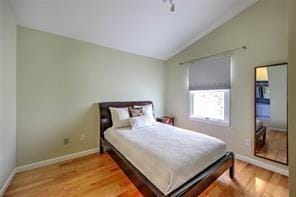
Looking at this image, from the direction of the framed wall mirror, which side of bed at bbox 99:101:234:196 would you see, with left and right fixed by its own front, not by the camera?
left

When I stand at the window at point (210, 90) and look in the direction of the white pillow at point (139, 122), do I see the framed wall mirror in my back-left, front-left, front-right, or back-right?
back-left

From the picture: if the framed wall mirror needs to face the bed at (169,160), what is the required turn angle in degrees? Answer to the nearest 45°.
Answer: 0° — it already faces it

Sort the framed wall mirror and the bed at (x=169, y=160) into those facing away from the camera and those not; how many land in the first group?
0

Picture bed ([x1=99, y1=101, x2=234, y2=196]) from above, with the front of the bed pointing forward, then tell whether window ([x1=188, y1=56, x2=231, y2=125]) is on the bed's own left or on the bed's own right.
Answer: on the bed's own left

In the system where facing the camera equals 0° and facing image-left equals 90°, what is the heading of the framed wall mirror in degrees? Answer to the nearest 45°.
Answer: approximately 45°

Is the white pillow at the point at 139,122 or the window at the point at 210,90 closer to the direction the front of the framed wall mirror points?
the white pillow
